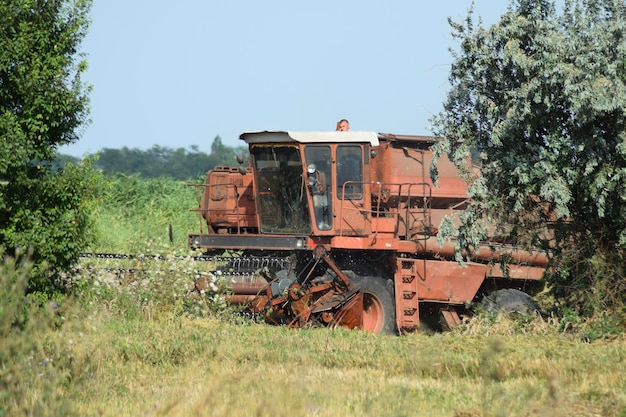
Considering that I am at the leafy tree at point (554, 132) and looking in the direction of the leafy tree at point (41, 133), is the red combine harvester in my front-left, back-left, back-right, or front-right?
front-right

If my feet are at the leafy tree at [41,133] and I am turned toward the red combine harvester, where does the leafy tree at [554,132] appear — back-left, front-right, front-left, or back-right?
front-right

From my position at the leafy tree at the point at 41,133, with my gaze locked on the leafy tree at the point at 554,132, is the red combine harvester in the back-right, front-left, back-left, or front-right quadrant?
front-left

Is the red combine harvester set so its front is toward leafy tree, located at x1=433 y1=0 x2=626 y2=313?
no

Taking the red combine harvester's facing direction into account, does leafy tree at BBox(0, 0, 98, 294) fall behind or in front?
in front

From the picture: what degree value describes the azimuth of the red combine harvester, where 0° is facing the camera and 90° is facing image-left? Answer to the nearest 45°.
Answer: approximately 45°
